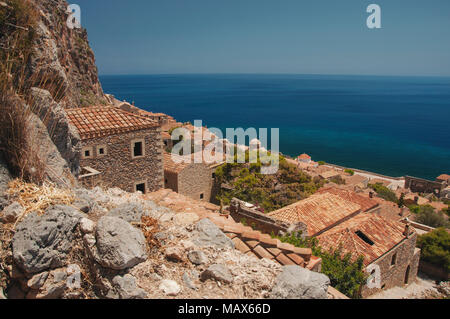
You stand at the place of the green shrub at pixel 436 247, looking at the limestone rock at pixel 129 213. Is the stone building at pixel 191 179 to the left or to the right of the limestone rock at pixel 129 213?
right

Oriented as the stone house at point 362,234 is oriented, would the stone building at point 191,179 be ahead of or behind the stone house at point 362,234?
behind

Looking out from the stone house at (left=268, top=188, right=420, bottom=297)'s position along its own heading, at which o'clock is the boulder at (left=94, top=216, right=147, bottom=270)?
The boulder is roughly at 2 o'clock from the stone house.

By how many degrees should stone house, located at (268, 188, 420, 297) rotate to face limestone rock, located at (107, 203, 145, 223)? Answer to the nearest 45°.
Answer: approximately 45° to its right

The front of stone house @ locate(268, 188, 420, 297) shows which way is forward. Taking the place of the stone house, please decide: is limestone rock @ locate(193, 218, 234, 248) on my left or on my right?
on my right

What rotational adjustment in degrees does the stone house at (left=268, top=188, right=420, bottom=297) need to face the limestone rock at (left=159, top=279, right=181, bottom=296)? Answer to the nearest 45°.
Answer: approximately 45° to its right

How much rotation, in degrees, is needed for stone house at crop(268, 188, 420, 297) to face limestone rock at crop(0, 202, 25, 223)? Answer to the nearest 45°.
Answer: approximately 45° to its right

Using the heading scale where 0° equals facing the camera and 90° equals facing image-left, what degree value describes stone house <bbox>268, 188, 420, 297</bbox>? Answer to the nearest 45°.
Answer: approximately 315°

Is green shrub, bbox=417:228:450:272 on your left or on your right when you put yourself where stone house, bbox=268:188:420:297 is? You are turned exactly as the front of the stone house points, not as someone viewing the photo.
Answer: on your left

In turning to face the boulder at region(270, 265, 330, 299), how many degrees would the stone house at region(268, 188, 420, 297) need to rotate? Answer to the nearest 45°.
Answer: approximately 45° to its right

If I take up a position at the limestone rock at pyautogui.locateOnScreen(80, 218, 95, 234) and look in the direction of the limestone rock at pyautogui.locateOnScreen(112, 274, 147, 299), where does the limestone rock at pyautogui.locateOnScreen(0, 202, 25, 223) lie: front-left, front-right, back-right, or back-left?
back-right
